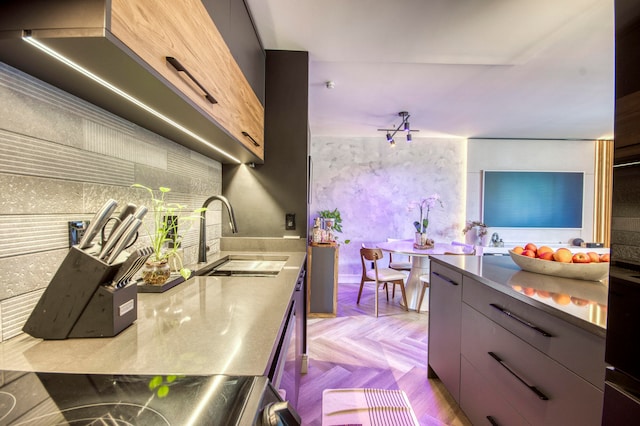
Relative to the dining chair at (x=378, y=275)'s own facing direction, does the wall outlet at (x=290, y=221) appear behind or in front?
behind

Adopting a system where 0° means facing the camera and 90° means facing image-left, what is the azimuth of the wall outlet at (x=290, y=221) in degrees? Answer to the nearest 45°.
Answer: approximately 0°

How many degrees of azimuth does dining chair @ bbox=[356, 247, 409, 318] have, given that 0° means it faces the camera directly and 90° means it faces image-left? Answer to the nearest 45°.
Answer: approximately 225°

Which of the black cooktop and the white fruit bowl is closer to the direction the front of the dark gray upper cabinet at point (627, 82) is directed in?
the black cooktop

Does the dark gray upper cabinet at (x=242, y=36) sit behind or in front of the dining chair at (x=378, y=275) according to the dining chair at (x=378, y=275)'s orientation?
behind

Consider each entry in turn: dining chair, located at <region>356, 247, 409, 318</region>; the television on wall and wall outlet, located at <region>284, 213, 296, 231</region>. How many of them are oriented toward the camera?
2

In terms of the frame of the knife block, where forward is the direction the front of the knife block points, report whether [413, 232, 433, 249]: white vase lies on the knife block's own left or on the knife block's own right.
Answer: on the knife block's own left

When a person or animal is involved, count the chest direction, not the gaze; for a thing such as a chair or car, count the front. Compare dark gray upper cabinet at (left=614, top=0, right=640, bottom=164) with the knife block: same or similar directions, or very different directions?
very different directions

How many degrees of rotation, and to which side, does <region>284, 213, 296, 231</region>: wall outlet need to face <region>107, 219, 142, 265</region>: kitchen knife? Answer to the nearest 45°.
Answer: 0° — it already faces it

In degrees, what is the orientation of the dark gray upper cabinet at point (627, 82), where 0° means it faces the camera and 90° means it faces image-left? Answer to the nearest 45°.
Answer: approximately 45°

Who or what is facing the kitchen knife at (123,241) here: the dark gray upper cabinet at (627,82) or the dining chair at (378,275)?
the dark gray upper cabinet
